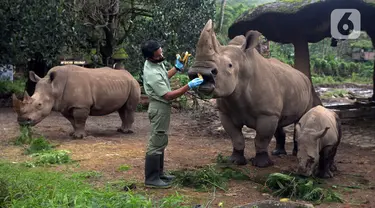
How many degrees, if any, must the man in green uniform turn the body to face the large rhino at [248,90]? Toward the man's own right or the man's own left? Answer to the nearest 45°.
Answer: approximately 45° to the man's own left

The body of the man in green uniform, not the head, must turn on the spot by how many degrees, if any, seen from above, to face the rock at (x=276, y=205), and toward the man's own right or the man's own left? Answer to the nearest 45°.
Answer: approximately 45° to the man's own right

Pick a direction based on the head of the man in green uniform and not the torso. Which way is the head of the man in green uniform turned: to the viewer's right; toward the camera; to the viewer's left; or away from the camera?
to the viewer's right

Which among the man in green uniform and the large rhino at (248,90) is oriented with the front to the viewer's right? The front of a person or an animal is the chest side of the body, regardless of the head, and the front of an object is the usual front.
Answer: the man in green uniform

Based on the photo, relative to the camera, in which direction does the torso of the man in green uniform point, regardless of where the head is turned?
to the viewer's right

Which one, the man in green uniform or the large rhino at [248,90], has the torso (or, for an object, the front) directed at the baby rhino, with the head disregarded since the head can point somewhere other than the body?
the man in green uniform

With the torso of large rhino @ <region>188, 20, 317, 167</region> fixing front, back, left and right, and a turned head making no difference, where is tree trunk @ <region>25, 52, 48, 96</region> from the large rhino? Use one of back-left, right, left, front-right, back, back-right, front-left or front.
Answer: right

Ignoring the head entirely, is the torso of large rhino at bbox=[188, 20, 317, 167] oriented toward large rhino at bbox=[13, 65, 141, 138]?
no

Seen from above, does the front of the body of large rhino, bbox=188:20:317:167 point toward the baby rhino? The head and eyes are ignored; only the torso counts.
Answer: no

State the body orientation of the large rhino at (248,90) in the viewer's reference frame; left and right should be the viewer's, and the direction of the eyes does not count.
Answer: facing the viewer and to the left of the viewer

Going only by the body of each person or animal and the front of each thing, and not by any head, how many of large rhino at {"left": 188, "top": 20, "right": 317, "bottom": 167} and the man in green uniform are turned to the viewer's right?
1

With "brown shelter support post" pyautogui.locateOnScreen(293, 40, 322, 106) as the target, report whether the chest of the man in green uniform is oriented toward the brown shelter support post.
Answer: no

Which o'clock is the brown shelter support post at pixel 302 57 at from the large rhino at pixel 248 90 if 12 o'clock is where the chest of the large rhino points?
The brown shelter support post is roughly at 5 o'clock from the large rhino.

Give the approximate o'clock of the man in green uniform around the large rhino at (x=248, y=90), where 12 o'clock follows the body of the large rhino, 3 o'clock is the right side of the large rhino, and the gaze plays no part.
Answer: The man in green uniform is roughly at 12 o'clock from the large rhino.
